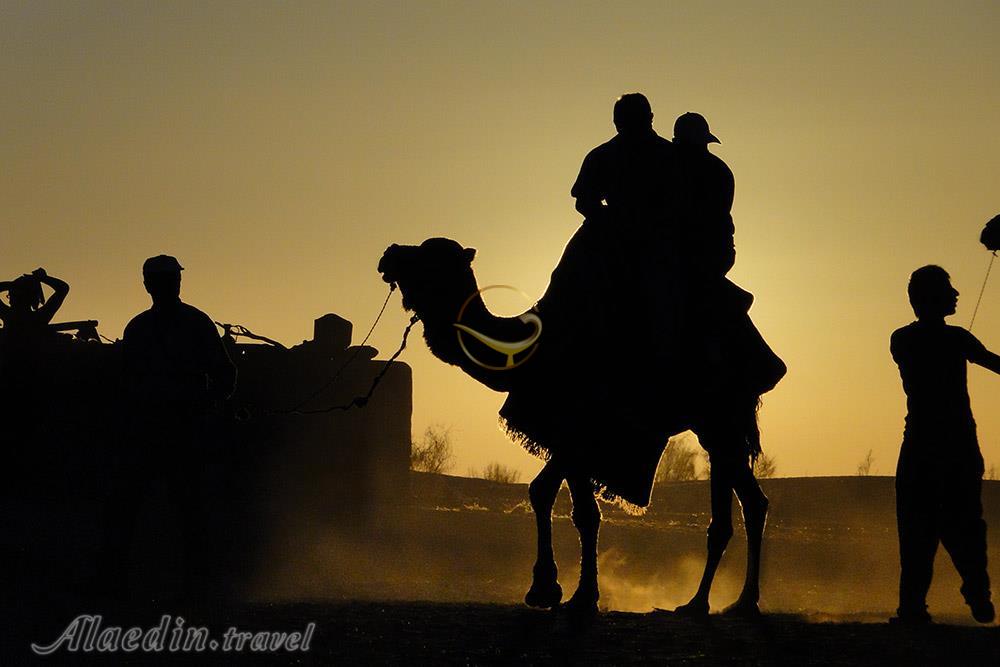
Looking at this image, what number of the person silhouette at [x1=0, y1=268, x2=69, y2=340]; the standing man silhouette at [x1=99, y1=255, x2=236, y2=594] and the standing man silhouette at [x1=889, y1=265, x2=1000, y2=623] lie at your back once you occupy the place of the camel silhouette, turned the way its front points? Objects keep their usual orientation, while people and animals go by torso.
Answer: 1

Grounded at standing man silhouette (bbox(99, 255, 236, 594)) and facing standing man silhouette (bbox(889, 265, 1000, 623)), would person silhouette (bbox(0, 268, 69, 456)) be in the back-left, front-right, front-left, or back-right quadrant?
back-left

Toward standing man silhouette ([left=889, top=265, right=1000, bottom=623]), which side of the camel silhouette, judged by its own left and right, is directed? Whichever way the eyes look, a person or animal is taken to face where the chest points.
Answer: back

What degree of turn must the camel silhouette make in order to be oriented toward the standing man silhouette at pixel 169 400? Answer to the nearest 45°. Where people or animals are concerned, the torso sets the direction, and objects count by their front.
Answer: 0° — it already faces them

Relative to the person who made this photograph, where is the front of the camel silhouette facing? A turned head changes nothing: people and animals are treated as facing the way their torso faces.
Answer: facing to the left of the viewer

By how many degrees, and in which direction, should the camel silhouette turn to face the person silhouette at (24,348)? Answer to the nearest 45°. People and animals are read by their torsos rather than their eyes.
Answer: approximately 45° to its right

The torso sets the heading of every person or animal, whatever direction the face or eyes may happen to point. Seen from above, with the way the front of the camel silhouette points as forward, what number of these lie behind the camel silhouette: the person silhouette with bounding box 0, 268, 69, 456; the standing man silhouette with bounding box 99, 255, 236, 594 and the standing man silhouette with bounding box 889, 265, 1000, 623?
1

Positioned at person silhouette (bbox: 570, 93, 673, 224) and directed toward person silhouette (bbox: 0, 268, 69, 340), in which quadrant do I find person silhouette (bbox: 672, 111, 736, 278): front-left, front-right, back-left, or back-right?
back-right
